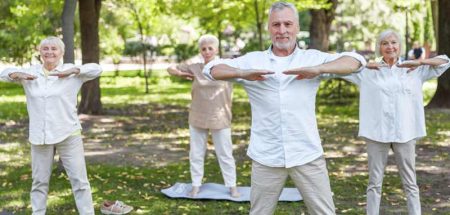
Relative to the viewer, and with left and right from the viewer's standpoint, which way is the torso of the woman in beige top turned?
facing the viewer

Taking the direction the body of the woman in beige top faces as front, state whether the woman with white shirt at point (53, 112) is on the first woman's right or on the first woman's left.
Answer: on the first woman's right

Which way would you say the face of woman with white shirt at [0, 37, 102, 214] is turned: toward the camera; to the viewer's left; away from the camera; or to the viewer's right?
toward the camera

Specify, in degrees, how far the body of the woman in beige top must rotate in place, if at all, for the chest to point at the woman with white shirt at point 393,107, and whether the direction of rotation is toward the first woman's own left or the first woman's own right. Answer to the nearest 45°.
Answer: approximately 45° to the first woman's own left

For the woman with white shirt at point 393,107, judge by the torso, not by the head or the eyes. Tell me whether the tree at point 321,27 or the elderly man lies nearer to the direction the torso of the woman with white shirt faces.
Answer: the elderly man

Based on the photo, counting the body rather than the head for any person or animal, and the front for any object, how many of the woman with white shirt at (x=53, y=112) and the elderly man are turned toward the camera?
2

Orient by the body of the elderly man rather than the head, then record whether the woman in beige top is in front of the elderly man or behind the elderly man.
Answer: behind

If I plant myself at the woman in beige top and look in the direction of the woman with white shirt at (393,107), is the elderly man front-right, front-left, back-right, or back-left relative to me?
front-right

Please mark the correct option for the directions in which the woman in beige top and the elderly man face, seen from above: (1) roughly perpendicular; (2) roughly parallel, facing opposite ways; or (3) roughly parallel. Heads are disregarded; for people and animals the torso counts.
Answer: roughly parallel

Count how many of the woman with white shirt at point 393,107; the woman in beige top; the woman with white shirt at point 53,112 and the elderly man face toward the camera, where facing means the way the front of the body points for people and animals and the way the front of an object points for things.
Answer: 4

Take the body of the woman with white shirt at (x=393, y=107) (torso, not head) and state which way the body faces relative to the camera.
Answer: toward the camera

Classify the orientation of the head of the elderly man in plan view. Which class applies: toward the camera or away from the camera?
toward the camera

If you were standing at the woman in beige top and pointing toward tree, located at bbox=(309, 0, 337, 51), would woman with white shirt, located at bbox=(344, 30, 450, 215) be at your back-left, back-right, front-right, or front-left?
back-right

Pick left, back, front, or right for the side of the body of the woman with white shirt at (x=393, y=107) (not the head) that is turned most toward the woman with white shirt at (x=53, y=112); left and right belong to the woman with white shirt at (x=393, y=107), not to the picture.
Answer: right

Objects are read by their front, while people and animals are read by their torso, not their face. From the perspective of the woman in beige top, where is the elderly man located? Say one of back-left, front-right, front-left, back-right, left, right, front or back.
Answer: front

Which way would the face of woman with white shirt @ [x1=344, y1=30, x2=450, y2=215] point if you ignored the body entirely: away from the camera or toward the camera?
toward the camera
